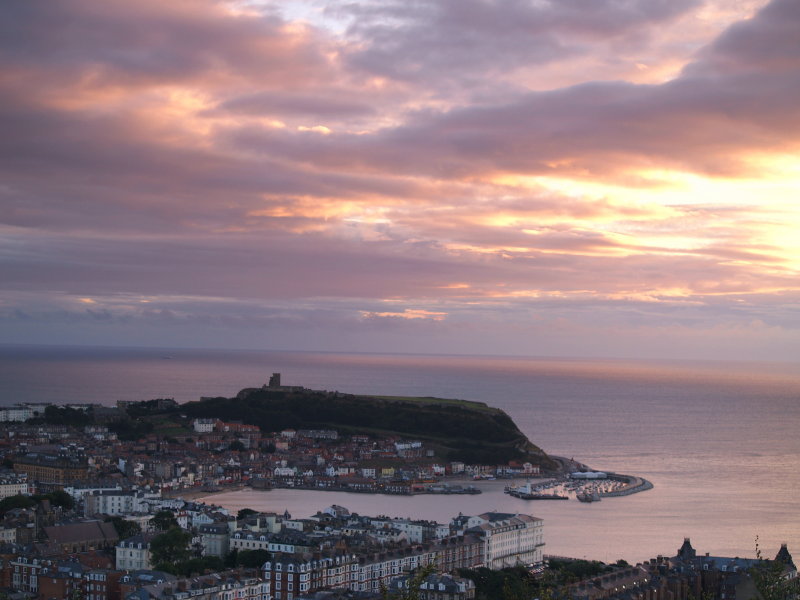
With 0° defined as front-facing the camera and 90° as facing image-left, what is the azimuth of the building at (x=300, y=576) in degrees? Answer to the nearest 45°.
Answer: approximately 315°

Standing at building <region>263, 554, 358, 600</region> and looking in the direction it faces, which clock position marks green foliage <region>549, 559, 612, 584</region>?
The green foliage is roughly at 10 o'clock from the building.

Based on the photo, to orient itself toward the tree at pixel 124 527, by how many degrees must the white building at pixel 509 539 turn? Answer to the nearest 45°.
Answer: approximately 135° to its right

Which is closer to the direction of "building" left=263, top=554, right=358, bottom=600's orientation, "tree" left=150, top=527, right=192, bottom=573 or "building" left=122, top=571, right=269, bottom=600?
the building

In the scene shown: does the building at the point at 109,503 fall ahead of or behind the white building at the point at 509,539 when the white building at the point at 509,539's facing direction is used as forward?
behind

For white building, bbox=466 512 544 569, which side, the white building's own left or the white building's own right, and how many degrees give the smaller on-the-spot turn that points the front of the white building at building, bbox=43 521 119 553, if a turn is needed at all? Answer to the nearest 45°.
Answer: approximately 135° to the white building's own right

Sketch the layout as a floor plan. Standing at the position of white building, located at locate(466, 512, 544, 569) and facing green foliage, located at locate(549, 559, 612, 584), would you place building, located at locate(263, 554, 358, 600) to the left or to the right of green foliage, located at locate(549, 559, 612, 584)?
right

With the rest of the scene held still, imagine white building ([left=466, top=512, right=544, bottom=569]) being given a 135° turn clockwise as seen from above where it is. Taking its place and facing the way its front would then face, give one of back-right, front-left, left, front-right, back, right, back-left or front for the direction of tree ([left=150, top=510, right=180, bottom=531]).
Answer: front

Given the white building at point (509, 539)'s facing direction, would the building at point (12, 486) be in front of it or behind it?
behind

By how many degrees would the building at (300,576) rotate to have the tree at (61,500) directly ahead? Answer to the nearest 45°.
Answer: approximately 180°
